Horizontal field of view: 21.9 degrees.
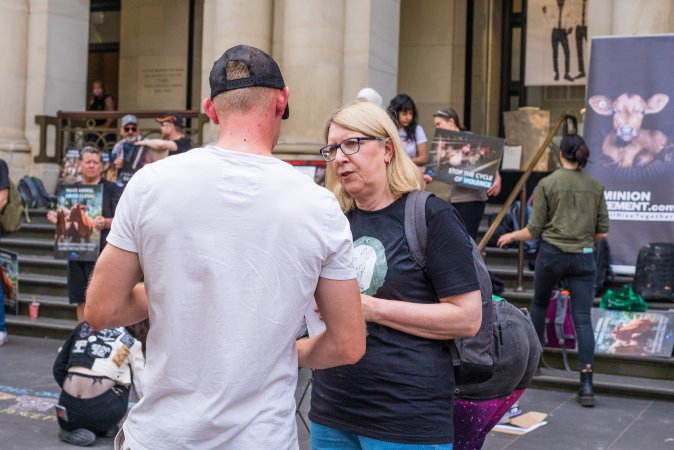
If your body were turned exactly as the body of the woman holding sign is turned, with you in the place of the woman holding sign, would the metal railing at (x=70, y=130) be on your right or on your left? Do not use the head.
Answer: on your right

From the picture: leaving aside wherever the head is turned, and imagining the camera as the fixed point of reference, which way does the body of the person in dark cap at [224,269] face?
away from the camera

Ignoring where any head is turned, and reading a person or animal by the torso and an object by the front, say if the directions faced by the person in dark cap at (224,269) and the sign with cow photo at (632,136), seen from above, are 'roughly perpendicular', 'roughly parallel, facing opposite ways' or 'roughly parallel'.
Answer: roughly parallel, facing opposite ways

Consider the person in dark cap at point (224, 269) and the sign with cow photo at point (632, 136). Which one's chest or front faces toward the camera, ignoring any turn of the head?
the sign with cow photo

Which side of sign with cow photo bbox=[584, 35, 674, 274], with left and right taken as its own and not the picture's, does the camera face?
front

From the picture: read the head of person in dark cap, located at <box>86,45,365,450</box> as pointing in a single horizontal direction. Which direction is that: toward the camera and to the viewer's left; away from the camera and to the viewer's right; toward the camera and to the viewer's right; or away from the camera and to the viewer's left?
away from the camera and to the viewer's right

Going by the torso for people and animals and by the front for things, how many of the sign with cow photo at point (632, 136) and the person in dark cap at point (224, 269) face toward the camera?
1

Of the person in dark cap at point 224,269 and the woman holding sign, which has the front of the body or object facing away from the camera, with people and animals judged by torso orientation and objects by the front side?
the person in dark cap

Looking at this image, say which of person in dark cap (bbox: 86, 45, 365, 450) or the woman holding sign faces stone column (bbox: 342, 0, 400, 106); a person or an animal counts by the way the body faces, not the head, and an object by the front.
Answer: the person in dark cap

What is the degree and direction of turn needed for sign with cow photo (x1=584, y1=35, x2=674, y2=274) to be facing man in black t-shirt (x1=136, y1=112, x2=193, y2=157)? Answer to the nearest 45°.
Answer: approximately 90° to its right

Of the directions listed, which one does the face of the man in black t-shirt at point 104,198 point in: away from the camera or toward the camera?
toward the camera

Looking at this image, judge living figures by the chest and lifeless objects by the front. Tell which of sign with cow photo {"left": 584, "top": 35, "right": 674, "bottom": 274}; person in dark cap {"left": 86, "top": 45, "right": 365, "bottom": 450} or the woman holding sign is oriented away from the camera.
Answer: the person in dark cap

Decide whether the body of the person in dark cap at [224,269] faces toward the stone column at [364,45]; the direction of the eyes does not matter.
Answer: yes

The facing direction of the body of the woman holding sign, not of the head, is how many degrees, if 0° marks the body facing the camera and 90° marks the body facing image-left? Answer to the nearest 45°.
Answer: approximately 45°
